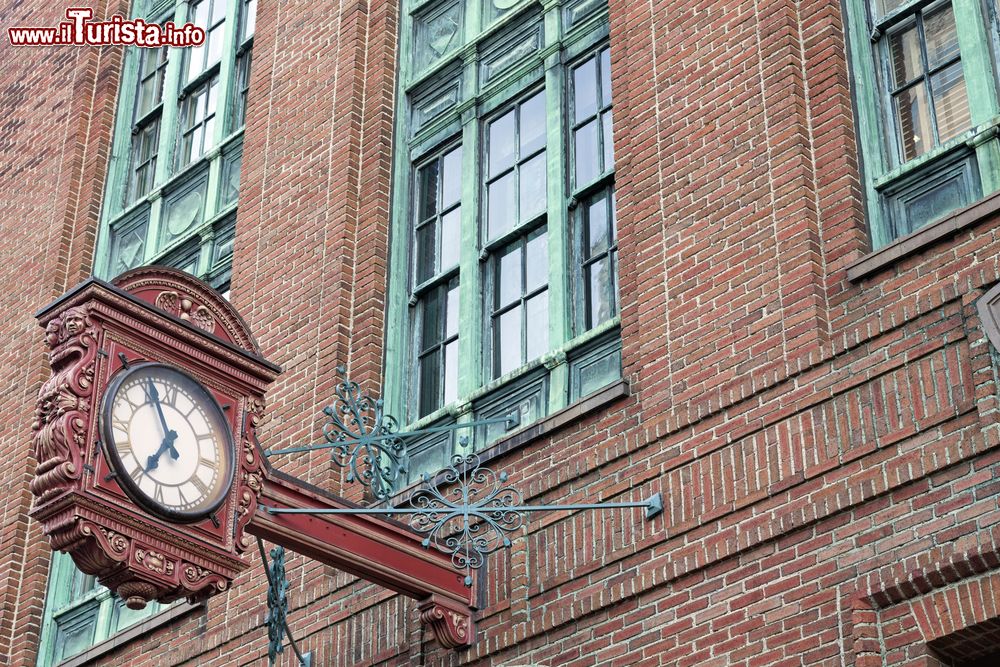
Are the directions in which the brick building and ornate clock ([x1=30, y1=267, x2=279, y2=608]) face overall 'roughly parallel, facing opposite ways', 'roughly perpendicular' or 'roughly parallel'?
roughly perpendicular

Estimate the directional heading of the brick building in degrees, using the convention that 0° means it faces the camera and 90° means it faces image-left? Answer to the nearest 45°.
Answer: approximately 45°

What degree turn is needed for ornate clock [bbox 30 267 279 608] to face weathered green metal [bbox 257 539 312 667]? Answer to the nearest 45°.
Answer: approximately 90° to its left
